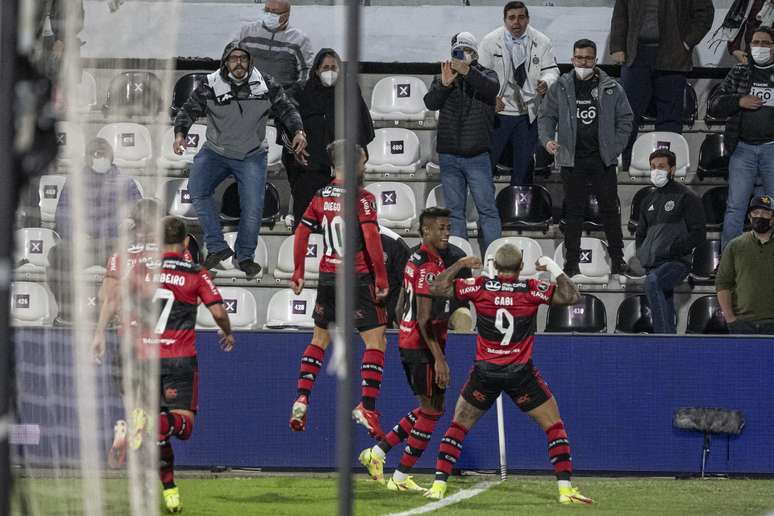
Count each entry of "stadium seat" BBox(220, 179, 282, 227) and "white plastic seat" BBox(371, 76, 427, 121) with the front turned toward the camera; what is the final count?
2

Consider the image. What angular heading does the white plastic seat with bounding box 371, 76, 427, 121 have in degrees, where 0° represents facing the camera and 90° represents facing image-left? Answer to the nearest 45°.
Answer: approximately 0°

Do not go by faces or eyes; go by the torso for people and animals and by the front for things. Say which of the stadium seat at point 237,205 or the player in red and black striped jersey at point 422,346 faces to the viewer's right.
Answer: the player in red and black striped jersey

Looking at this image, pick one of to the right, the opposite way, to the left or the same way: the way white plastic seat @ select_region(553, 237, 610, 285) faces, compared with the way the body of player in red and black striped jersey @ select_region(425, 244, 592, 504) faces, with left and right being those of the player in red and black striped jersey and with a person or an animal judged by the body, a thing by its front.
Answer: the opposite way

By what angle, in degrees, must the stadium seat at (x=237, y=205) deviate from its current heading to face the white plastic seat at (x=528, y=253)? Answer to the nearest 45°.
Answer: approximately 90° to its left

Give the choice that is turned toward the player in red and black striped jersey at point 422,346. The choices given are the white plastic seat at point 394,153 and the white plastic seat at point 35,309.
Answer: the white plastic seat at point 394,153

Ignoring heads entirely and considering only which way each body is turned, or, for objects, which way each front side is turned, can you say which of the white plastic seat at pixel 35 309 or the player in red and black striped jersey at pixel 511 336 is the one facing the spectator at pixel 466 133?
the player in red and black striped jersey

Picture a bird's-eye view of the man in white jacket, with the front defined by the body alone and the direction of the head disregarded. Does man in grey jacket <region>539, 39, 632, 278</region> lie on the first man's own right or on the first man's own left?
on the first man's own left

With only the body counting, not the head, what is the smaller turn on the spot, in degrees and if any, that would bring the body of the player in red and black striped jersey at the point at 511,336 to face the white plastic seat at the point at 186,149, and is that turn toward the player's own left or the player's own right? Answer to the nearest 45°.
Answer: approximately 45° to the player's own left

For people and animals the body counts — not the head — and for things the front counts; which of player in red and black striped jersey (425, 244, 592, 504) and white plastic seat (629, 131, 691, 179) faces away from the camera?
the player in red and black striped jersey

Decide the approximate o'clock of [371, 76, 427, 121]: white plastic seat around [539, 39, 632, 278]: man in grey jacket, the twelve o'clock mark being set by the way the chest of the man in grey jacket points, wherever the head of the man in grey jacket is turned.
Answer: The white plastic seat is roughly at 4 o'clock from the man in grey jacket.
